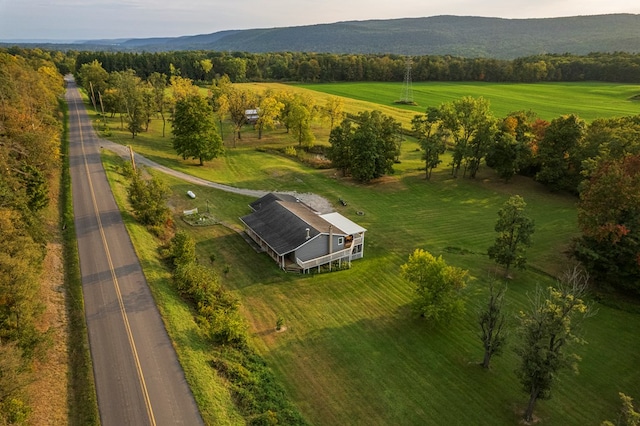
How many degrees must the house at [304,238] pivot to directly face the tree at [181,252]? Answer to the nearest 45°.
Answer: approximately 45° to its right

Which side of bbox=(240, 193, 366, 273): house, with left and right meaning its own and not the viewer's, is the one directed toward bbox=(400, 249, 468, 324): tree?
left

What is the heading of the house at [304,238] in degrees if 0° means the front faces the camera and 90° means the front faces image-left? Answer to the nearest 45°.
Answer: approximately 45°

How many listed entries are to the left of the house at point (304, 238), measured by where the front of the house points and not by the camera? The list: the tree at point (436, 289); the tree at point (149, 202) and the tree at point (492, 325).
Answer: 2

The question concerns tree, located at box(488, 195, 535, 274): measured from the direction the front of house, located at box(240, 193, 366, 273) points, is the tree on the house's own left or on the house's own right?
on the house's own left

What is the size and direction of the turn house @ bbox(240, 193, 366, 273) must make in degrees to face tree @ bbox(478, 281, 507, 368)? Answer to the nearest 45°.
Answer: approximately 90° to its left

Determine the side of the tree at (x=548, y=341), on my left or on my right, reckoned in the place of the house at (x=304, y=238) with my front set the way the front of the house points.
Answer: on my left
